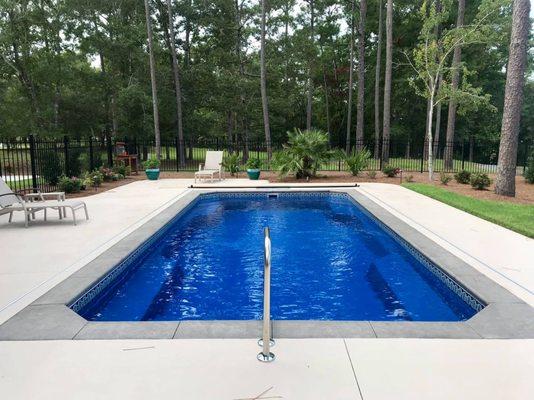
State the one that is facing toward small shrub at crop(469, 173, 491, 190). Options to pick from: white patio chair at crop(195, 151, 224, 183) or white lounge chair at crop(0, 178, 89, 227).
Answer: the white lounge chair

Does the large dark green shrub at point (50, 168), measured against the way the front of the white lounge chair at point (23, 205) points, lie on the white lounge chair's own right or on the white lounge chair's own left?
on the white lounge chair's own left

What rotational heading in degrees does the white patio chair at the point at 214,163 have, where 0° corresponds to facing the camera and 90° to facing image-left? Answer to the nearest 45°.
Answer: approximately 45°

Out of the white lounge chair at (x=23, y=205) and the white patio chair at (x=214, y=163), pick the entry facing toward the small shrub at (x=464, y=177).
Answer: the white lounge chair

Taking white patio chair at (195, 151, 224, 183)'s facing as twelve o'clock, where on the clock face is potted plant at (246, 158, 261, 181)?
The potted plant is roughly at 8 o'clock from the white patio chair.

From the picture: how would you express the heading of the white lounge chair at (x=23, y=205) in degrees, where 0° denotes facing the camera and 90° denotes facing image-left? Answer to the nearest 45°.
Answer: approximately 270°

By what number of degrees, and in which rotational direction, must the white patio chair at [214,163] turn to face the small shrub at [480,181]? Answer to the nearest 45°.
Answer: approximately 90° to its left

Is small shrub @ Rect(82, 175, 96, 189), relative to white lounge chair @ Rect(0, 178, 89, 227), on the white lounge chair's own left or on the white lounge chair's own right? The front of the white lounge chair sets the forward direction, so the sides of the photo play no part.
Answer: on the white lounge chair's own left

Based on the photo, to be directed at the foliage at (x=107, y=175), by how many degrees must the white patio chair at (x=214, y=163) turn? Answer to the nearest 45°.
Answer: approximately 45° to its right

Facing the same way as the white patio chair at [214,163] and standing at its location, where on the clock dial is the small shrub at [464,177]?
The small shrub is roughly at 8 o'clock from the white patio chair.

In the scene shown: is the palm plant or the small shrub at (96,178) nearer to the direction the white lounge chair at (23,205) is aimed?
the palm plant

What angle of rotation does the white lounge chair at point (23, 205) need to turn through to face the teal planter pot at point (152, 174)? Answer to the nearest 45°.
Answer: approximately 45° to its left

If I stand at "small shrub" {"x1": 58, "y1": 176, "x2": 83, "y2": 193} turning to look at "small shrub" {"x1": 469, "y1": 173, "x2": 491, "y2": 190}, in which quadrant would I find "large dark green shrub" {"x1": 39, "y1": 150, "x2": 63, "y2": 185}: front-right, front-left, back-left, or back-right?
back-left

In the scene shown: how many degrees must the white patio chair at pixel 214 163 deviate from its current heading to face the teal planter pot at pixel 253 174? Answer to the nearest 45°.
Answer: approximately 135° to its left

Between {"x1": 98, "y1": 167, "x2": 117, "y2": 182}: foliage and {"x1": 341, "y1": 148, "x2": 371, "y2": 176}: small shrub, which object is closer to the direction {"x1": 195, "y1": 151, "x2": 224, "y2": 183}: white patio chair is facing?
the foliage

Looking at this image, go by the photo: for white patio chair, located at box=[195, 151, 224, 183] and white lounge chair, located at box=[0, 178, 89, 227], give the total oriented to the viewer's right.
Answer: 1

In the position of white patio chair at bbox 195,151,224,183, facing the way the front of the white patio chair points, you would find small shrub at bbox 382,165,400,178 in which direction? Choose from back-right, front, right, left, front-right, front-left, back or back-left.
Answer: back-left

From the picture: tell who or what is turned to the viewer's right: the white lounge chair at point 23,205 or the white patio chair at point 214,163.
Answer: the white lounge chair

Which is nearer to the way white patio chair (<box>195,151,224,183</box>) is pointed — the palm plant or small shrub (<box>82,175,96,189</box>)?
the small shrub
